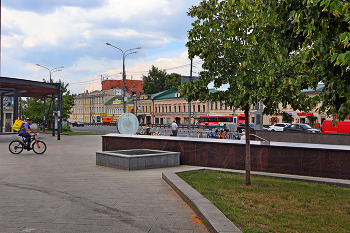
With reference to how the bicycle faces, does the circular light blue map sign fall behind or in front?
in front

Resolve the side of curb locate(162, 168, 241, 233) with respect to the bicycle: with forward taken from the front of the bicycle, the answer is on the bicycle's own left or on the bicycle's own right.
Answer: on the bicycle's own right

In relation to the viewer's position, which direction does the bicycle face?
facing to the right of the viewer

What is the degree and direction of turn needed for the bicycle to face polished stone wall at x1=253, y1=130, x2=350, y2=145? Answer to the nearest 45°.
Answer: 0° — it already faces it

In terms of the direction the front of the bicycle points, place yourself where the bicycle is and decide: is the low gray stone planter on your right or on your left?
on your right

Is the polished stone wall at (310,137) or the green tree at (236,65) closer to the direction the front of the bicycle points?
the polished stone wall

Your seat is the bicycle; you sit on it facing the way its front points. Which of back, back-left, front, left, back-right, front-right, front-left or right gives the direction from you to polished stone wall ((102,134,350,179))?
front-right

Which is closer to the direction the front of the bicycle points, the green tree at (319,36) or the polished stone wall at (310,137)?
the polished stone wall
